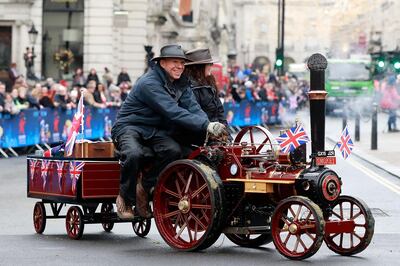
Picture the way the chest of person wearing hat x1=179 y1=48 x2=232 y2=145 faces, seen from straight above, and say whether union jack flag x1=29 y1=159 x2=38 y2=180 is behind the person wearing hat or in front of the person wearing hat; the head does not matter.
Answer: behind

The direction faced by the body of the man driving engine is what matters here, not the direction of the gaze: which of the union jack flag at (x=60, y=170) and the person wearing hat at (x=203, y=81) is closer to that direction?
the person wearing hat

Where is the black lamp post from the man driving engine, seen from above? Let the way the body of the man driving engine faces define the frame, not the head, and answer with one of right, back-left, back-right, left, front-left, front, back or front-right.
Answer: back-left

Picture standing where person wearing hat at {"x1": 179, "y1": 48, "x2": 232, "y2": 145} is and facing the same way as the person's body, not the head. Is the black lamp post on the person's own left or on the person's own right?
on the person's own left

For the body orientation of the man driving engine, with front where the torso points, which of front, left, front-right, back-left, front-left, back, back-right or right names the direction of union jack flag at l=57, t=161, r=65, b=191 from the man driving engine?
back

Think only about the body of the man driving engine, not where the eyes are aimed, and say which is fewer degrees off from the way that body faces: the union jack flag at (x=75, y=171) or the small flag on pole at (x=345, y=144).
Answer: the small flag on pole

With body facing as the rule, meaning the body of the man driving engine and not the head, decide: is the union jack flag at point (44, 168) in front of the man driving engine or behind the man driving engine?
behind

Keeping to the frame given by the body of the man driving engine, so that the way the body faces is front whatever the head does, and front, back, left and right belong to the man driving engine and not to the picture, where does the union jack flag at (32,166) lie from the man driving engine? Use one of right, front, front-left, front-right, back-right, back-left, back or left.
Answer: back

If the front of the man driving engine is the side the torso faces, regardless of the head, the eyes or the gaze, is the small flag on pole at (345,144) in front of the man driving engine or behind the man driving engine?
in front

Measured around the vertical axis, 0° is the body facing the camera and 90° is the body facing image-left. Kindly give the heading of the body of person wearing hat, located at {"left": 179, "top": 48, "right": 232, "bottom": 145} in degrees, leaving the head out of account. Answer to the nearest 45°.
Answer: approximately 270°

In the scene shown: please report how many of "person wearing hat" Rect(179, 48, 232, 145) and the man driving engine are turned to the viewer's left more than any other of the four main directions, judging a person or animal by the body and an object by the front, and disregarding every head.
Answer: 0

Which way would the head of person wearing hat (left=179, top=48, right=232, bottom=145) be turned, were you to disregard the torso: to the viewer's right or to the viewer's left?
to the viewer's right
